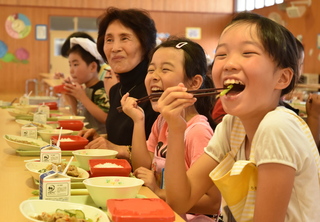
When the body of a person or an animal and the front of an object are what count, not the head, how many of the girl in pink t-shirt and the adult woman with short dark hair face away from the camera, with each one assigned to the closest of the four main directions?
0

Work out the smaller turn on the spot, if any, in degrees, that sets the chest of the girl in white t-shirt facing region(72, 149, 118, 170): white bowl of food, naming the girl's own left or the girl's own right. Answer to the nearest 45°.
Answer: approximately 90° to the girl's own right

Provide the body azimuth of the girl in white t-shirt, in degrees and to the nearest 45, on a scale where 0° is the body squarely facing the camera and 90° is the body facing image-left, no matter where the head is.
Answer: approximately 45°

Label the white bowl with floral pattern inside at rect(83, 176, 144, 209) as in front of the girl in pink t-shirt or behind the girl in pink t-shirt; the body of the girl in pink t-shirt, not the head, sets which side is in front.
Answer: in front

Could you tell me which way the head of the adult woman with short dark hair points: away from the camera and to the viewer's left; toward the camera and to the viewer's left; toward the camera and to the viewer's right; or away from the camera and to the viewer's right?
toward the camera and to the viewer's left

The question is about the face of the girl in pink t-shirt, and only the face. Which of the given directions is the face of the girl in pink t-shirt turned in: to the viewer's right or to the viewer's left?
to the viewer's left

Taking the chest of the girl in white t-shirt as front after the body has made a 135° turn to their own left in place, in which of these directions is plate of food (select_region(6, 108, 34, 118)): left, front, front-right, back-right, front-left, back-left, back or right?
back-left

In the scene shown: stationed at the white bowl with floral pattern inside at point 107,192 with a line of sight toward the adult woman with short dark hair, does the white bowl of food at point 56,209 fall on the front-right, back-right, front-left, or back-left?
back-left

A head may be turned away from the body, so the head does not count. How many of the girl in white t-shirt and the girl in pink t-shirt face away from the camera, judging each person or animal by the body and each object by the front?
0

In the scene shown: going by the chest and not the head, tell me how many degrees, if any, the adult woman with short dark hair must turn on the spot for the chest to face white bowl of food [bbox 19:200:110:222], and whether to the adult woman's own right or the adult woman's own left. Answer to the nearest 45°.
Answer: approximately 45° to the adult woman's own left

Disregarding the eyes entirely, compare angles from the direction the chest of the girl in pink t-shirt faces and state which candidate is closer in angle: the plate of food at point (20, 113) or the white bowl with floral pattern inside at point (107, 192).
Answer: the white bowl with floral pattern inside
